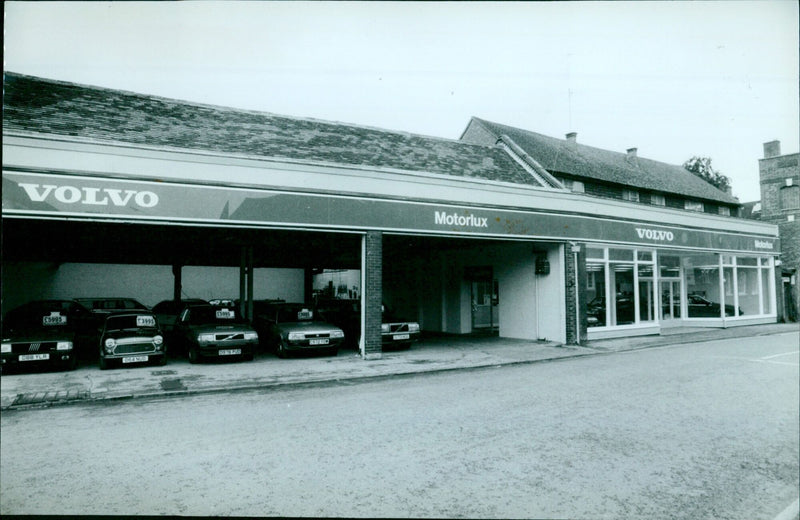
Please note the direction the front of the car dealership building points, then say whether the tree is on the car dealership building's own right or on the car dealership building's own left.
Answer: on the car dealership building's own left

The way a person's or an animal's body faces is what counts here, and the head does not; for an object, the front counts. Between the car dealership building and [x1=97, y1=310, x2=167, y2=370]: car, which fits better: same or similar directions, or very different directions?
same or similar directions

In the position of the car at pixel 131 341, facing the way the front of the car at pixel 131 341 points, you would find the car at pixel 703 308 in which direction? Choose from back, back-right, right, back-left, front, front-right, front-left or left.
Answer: left

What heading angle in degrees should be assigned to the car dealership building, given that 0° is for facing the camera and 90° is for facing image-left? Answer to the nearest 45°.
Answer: approximately 315°

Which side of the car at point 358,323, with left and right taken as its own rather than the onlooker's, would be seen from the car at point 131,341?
right

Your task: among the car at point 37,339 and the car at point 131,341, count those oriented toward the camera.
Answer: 2

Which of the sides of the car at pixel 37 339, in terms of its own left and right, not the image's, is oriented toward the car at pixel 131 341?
left

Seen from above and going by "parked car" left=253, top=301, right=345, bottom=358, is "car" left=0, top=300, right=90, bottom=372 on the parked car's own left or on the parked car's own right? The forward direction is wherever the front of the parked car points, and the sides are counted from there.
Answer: on the parked car's own right

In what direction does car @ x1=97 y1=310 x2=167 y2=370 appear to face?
toward the camera

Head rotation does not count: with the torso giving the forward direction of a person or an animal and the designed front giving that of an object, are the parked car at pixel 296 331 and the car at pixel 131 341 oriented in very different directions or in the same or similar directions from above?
same or similar directions

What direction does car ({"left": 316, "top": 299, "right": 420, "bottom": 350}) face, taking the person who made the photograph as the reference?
facing the viewer and to the right of the viewer
